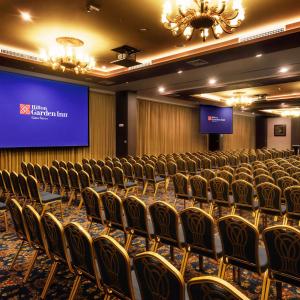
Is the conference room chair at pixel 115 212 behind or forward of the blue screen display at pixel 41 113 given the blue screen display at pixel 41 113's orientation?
forward

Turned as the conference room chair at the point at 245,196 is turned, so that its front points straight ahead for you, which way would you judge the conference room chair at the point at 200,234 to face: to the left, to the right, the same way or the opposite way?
the same way

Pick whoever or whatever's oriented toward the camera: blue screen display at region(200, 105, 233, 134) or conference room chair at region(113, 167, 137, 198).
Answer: the blue screen display

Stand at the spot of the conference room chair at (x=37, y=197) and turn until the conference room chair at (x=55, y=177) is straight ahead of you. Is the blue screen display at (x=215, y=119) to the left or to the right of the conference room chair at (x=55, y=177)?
right

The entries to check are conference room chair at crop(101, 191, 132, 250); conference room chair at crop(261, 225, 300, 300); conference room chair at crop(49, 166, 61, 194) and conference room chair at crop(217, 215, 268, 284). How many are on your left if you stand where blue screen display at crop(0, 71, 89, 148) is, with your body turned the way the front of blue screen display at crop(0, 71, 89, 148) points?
0

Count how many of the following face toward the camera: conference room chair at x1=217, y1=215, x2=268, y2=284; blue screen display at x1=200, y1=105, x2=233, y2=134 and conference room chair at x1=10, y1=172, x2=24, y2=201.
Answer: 1

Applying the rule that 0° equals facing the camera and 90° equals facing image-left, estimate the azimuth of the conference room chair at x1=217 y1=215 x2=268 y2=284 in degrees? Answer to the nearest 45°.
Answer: approximately 225°

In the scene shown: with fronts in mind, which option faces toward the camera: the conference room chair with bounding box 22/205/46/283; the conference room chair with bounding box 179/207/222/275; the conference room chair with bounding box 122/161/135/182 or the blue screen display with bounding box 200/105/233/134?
the blue screen display

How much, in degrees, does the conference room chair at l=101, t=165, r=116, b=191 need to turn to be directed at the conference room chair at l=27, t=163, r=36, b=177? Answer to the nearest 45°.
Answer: approximately 90° to its left

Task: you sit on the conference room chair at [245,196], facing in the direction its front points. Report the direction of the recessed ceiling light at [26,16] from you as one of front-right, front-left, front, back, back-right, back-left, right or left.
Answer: back-left

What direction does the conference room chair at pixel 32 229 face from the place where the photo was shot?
facing away from the viewer and to the right of the viewer

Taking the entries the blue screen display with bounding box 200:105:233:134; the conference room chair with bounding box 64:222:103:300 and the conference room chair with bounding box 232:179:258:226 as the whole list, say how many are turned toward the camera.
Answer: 1

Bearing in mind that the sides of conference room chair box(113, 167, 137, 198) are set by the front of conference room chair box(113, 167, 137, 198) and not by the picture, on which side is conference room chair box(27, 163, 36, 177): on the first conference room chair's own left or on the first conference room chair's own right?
on the first conference room chair's own left

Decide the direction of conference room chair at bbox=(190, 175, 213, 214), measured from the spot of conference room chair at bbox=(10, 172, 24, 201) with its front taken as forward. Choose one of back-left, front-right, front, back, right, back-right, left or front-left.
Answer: right

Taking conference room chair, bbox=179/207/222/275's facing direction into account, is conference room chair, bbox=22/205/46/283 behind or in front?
behind

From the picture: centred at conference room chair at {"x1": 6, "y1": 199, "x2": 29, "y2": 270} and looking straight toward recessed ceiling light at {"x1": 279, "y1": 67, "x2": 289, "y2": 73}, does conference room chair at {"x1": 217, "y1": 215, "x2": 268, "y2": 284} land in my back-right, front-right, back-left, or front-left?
front-right

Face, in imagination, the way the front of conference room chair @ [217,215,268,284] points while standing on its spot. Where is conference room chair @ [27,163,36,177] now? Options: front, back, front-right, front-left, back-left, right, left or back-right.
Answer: left

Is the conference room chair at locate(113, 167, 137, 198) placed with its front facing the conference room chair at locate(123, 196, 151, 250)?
no

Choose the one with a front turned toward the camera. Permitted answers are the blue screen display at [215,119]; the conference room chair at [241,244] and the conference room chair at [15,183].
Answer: the blue screen display

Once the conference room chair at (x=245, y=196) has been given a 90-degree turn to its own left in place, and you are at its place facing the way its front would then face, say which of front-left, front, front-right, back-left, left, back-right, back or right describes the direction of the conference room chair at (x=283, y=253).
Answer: back-left

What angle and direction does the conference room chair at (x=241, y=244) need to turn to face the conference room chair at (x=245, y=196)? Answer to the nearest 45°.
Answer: approximately 45° to its left
